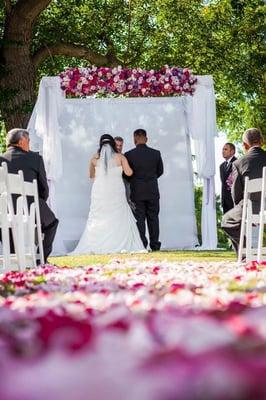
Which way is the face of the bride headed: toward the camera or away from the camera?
away from the camera

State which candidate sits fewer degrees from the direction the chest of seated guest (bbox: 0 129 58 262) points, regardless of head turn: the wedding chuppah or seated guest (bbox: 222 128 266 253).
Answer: the wedding chuppah

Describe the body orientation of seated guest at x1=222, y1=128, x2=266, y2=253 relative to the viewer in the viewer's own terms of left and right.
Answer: facing away from the viewer and to the left of the viewer

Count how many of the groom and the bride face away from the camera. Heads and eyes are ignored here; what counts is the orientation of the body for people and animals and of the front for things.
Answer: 2

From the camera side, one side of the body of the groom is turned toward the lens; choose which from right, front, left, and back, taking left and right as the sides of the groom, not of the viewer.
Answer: back

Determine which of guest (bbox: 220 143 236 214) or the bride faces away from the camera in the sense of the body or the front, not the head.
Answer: the bride

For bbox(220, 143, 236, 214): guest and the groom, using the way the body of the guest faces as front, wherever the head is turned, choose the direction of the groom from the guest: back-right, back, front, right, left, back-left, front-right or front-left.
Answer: front-right

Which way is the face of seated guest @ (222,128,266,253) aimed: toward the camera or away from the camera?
away from the camera

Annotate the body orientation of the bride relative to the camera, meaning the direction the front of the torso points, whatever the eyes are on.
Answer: away from the camera

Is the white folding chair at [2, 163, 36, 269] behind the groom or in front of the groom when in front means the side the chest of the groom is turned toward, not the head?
behind

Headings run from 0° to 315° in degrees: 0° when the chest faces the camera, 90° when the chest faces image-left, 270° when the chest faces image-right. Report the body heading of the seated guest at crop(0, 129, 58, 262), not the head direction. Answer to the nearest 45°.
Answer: approximately 225°

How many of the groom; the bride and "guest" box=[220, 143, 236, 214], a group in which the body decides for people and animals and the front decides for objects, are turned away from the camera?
2
